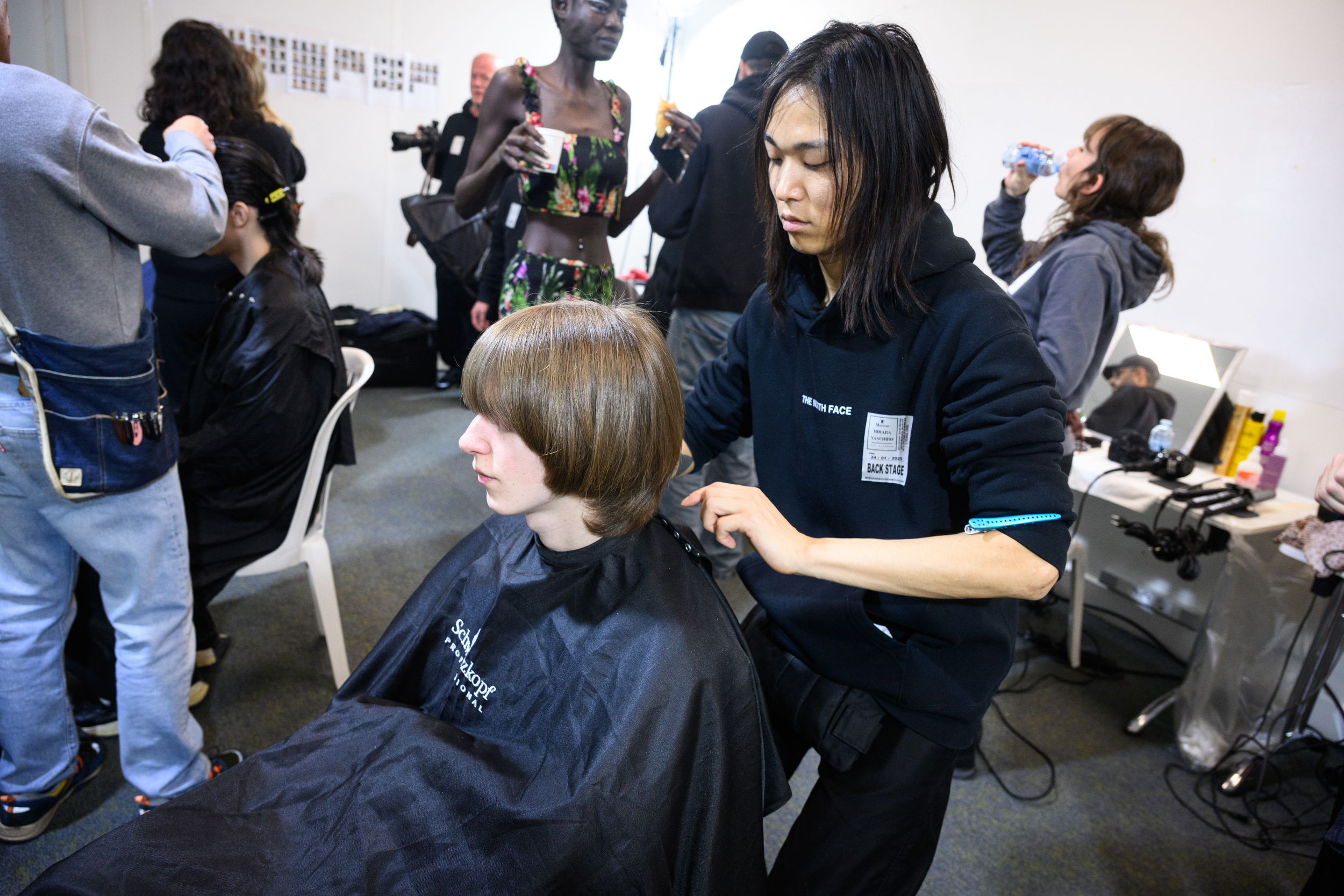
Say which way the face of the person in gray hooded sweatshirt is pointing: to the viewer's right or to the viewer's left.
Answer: to the viewer's left

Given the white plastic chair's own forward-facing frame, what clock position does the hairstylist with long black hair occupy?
The hairstylist with long black hair is roughly at 8 o'clock from the white plastic chair.

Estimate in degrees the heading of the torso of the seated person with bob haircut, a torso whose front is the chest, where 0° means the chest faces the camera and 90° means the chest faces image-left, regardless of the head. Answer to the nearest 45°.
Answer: approximately 45°

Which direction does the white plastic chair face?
to the viewer's left

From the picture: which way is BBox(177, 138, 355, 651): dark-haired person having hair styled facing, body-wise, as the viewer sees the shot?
to the viewer's left

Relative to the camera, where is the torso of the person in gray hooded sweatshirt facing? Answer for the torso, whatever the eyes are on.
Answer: to the viewer's left

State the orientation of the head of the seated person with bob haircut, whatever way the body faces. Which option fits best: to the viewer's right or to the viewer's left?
to the viewer's left

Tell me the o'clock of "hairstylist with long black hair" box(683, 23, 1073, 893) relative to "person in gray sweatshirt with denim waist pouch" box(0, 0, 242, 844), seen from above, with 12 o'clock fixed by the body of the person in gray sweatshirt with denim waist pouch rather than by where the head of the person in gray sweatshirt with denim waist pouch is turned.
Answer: The hairstylist with long black hair is roughly at 3 o'clock from the person in gray sweatshirt with denim waist pouch.

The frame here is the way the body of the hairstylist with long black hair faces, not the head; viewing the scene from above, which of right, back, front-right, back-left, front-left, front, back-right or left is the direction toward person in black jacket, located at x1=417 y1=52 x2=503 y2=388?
right

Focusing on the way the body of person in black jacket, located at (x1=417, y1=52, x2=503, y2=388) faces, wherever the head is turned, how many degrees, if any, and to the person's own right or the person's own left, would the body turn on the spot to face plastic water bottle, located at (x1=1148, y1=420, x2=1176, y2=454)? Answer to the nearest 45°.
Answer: approximately 90° to the person's own left

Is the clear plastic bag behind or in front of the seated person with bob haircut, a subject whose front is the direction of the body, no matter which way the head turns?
behind
